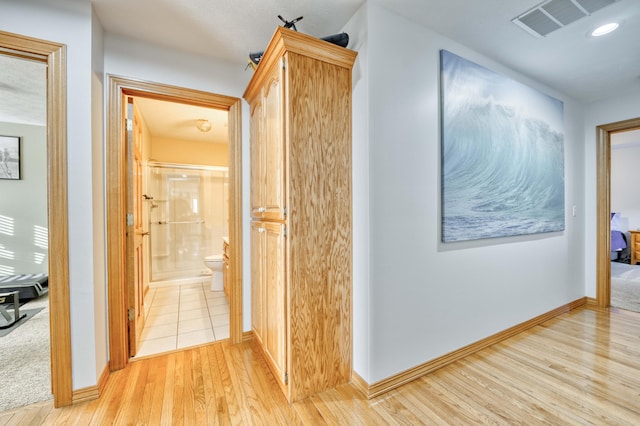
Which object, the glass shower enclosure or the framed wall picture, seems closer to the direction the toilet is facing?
the framed wall picture

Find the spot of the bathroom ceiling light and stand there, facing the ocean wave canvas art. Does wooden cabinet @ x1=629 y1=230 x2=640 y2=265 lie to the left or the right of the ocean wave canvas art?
left

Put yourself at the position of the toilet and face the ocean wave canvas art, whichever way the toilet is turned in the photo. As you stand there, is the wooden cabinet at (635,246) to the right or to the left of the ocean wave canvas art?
left

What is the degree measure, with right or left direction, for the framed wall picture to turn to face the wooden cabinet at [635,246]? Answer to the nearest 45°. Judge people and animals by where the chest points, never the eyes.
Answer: approximately 45° to its left

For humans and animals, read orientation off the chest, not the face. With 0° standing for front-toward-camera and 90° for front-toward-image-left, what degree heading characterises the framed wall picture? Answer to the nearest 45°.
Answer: approximately 0°

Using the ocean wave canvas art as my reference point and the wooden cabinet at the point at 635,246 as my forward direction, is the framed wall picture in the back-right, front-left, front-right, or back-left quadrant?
back-left

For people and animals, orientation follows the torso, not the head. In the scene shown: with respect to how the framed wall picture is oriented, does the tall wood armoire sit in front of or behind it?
in front
